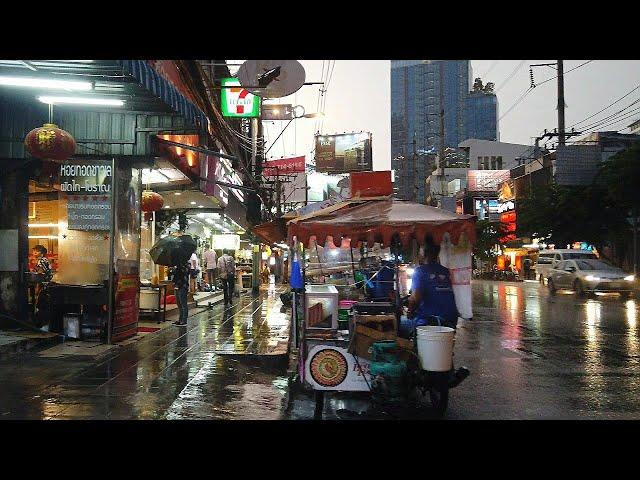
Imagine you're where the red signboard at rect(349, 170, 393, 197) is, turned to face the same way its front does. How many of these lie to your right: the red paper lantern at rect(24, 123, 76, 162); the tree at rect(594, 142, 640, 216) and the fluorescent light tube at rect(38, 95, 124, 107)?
2

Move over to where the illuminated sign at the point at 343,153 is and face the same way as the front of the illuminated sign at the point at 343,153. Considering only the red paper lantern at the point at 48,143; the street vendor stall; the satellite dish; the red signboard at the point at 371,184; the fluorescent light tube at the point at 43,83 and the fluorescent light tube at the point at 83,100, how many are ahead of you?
6

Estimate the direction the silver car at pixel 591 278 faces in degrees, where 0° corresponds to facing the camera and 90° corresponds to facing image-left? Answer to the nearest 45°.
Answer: approximately 315°

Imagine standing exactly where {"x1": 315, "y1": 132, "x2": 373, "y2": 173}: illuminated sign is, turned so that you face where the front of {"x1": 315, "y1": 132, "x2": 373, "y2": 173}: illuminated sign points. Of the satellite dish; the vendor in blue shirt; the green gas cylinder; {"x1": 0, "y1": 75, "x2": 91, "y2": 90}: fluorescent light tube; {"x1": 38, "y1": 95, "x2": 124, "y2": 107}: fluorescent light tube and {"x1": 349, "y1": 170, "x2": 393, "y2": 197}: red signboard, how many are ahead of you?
6

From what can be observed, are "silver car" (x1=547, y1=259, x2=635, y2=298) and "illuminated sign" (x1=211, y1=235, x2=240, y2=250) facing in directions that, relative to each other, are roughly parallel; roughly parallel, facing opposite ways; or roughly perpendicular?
roughly parallel

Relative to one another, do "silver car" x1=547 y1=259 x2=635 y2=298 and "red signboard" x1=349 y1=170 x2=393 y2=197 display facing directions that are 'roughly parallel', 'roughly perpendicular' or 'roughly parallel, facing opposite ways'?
roughly parallel

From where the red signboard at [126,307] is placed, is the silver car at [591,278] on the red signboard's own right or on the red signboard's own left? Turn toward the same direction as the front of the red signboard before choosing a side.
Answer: on the red signboard's own left

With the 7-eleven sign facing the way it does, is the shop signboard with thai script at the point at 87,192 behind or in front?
in front

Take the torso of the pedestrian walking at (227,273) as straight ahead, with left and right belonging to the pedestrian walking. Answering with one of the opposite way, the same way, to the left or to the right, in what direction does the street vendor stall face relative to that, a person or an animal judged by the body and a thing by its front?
the same way
